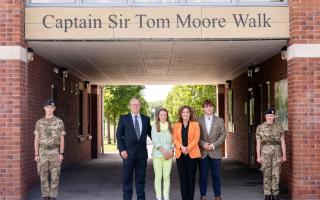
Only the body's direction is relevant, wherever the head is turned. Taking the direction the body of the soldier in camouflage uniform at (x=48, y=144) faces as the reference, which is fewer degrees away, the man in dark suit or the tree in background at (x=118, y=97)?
the man in dark suit

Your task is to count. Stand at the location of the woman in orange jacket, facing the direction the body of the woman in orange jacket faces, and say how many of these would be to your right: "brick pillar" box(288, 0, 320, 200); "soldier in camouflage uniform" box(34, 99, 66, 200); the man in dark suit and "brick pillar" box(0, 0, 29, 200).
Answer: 3

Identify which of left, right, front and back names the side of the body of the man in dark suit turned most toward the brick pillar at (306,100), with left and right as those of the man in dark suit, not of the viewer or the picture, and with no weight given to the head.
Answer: left

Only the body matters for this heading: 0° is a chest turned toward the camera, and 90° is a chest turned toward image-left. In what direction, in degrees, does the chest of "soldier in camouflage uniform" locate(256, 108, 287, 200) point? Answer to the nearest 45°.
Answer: approximately 0°

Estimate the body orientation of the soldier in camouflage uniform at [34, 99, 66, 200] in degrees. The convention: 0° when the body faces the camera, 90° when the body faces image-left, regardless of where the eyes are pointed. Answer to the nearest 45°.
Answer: approximately 0°

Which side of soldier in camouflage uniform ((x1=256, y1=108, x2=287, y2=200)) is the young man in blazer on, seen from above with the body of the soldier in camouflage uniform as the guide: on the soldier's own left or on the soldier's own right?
on the soldier's own right

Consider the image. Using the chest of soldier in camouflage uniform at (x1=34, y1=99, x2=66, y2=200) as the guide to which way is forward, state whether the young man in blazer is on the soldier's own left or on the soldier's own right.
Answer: on the soldier's own left

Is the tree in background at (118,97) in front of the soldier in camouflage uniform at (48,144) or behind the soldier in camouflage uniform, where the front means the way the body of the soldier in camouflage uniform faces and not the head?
behind

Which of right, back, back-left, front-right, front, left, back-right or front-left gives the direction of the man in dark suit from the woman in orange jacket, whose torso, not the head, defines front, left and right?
right

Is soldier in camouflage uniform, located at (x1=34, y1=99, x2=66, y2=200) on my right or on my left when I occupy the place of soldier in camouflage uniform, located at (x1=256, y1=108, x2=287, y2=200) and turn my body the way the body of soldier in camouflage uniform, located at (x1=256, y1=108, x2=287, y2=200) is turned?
on my right

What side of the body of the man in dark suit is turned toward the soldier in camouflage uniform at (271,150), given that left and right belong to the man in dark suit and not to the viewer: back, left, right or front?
left
